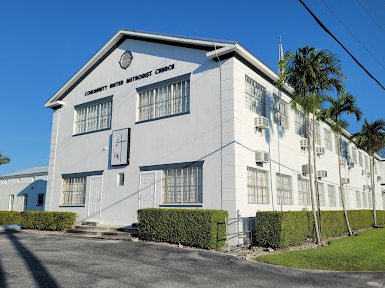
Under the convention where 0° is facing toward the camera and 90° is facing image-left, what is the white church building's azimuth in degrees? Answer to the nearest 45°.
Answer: approximately 45°

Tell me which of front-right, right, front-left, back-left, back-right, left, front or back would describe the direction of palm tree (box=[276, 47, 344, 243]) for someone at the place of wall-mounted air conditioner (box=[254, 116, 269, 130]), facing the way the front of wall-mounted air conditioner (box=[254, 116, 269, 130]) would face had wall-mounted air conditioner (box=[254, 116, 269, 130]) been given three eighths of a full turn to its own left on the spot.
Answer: right

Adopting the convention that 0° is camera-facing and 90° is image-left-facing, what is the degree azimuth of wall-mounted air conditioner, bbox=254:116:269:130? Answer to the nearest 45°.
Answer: approximately 315°

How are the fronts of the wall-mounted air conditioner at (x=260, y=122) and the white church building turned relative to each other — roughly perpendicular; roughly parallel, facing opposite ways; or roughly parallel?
roughly perpendicular

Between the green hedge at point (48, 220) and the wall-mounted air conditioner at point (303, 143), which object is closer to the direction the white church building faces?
the green hedge

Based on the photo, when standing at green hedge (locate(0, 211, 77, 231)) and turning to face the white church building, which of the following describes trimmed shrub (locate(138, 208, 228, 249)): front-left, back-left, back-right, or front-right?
front-right
